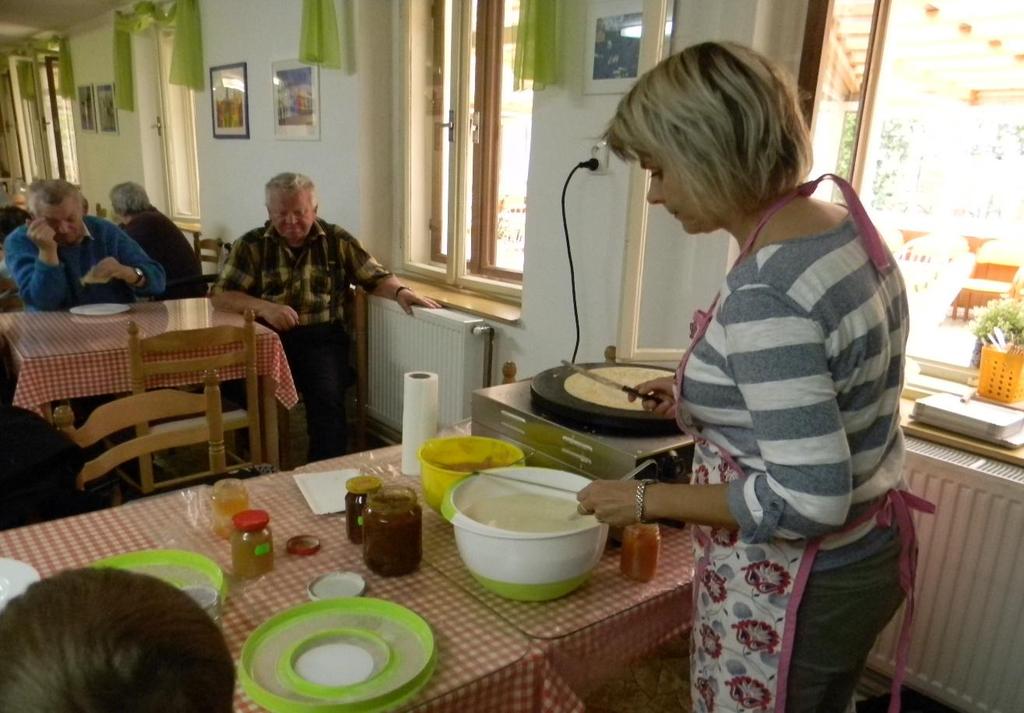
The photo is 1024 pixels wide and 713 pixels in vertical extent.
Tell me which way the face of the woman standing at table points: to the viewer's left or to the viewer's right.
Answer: to the viewer's left

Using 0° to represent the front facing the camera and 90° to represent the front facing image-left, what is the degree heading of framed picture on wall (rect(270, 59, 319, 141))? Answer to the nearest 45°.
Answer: approximately 45°

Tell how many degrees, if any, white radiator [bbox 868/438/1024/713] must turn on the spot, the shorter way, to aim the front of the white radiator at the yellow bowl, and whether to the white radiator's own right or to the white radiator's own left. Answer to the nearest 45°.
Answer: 0° — it already faces it

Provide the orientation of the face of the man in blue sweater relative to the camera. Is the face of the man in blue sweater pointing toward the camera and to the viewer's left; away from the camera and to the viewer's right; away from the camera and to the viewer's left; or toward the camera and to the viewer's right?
toward the camera and to the viewer's right

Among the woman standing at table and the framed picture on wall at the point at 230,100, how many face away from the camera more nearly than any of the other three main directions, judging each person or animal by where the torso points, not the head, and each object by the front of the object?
0

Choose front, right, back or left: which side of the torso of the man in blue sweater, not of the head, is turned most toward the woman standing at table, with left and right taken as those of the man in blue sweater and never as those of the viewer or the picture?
front

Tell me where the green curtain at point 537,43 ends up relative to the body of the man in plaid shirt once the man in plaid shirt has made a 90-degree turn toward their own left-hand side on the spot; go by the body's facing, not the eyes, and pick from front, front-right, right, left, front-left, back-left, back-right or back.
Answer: front-right

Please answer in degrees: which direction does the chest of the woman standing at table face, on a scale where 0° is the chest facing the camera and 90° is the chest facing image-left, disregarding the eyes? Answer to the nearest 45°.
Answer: approximately 90°

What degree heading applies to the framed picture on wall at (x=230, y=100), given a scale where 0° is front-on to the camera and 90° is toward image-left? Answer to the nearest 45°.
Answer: approximately 45°

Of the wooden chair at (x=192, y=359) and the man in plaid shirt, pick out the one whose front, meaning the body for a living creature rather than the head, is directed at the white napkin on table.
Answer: the man in plaid shirt

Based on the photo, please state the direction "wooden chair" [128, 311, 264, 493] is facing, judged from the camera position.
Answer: facing away from the viewer

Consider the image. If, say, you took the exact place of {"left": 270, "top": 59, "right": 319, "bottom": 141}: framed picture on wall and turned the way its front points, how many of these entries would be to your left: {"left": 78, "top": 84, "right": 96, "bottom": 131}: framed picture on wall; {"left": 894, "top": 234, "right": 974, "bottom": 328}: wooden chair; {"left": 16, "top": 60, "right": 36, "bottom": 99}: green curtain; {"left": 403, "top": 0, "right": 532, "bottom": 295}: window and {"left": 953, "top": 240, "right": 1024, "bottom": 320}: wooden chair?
3

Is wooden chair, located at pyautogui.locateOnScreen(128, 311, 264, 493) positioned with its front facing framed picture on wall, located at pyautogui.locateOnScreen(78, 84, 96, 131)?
yes

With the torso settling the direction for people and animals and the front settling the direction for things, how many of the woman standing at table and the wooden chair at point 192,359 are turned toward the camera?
0
